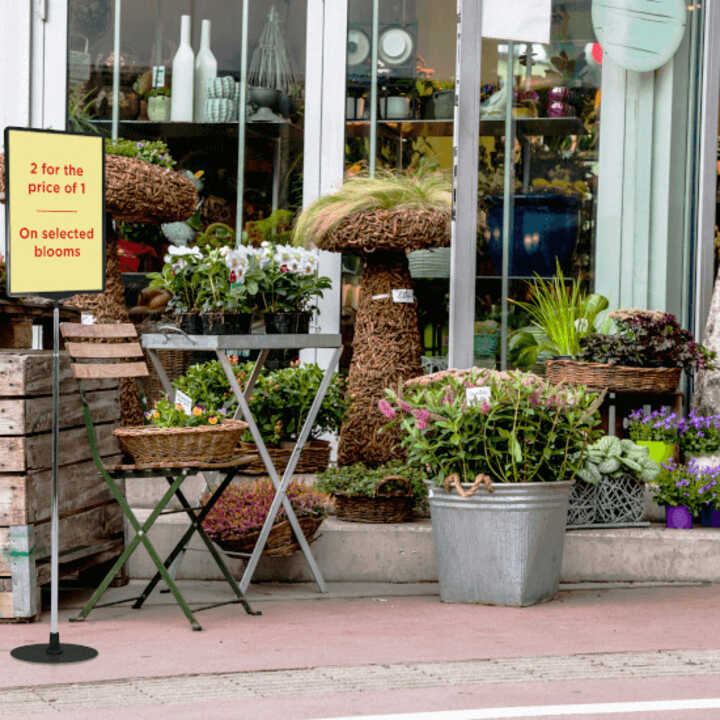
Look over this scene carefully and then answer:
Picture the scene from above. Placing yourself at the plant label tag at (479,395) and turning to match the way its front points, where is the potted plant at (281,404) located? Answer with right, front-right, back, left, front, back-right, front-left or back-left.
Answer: back-right

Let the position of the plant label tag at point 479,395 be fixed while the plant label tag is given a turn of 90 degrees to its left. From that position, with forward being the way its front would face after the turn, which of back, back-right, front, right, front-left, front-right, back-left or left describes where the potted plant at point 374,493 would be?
back-left

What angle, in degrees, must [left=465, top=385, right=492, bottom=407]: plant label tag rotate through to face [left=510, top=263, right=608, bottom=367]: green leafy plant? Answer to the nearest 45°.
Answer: approximately 180°

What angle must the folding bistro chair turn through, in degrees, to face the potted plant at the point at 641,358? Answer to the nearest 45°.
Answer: approximately 90° to its left

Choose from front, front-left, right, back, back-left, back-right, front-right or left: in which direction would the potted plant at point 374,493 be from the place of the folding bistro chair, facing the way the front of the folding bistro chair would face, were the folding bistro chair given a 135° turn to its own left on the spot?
front-right

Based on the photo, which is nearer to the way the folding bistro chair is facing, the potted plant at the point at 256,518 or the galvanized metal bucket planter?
the galvanized metal bucket planter

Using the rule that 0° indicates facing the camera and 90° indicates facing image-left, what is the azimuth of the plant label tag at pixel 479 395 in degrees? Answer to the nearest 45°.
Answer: approximately 0°

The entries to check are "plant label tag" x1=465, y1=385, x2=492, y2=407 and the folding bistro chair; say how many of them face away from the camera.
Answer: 0

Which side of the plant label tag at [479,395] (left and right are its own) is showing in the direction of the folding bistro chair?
right
